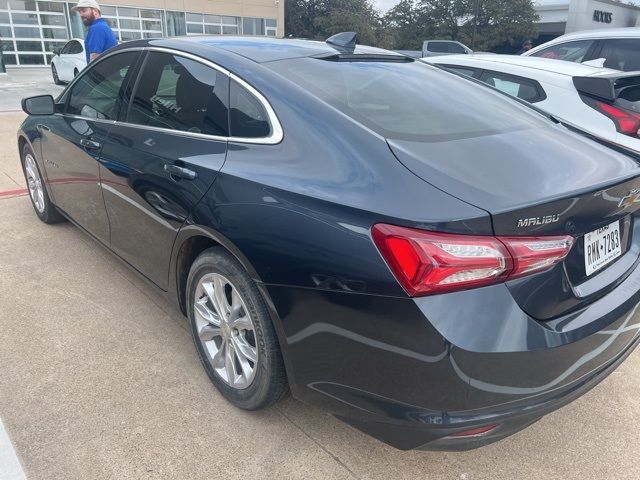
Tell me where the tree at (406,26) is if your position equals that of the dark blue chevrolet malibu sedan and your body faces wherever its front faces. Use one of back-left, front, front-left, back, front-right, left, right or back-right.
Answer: front-right

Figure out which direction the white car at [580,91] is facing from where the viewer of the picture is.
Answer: facing away from the viewer and to the left of the viewer

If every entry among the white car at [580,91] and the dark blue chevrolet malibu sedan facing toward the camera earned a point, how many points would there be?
0

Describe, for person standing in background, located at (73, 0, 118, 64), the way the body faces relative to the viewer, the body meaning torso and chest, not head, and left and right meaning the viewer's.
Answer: facing to the left of the viewer

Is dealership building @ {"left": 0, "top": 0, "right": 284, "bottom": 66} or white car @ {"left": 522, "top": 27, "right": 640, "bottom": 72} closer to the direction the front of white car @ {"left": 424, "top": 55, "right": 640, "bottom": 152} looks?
the dealership building

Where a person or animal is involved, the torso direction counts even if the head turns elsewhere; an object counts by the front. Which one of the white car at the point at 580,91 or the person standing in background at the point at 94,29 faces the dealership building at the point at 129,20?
the white car

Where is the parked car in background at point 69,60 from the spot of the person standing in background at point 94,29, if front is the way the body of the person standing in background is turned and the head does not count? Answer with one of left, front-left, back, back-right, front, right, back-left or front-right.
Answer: right

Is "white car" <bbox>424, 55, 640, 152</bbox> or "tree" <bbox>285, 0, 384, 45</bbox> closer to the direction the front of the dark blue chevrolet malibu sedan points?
the tree

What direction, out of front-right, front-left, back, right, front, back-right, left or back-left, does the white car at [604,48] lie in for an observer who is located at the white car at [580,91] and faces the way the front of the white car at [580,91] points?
front-right

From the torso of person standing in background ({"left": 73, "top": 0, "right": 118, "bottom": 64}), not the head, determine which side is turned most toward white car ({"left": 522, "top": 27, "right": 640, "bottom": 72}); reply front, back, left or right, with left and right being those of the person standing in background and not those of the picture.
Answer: back

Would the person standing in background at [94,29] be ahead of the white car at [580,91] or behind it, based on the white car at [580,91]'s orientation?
ahead

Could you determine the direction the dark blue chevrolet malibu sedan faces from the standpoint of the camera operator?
facing away from the viewer and to the left of the viewer
